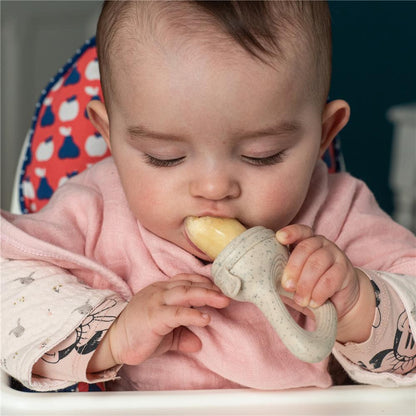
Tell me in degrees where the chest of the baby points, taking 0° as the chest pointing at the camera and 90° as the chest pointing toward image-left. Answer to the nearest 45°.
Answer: approximately 0°

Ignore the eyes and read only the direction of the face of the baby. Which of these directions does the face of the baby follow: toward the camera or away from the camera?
toward the camera
